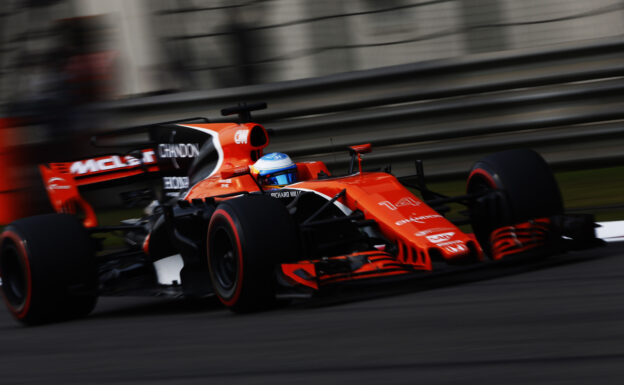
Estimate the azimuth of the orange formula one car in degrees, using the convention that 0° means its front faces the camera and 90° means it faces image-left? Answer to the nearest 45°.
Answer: approximately 315°
